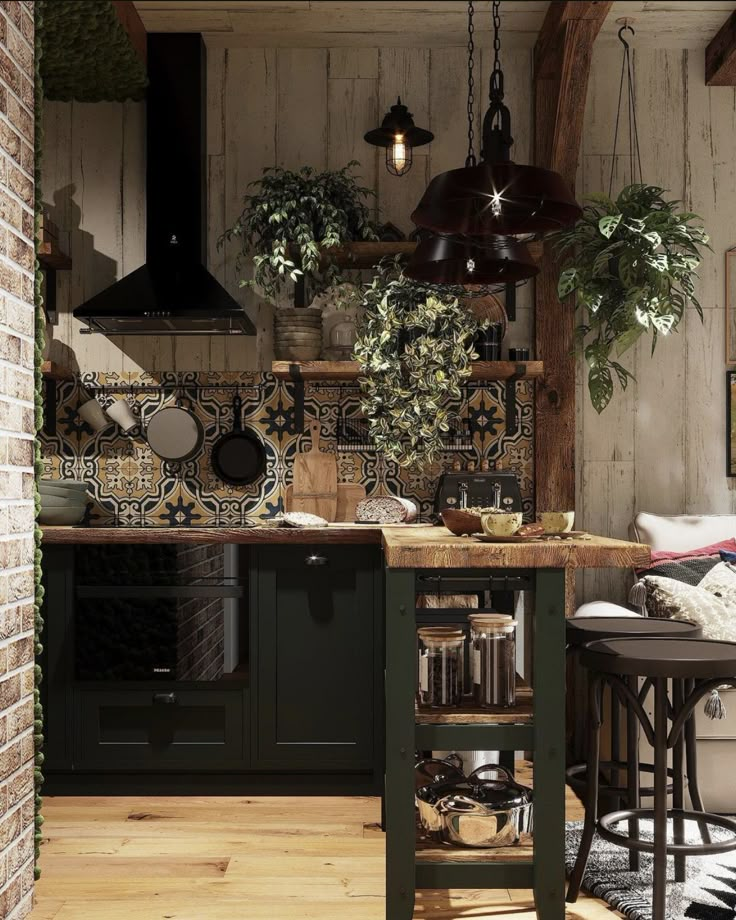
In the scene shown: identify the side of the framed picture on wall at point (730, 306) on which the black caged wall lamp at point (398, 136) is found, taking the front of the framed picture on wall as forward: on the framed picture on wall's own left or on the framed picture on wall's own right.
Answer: on the framed picture on wall's own right

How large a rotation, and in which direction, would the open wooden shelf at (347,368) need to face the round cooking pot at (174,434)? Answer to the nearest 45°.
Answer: approximately 90° to its right

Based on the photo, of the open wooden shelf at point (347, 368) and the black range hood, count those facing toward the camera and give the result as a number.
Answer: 2

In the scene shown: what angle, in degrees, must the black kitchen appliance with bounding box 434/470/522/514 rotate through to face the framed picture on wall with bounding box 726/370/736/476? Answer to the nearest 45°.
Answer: approximately 90° to its left

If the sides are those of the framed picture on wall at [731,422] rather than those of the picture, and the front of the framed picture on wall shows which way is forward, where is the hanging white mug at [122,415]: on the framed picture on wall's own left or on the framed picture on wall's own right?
on the framed picture on wall's own right

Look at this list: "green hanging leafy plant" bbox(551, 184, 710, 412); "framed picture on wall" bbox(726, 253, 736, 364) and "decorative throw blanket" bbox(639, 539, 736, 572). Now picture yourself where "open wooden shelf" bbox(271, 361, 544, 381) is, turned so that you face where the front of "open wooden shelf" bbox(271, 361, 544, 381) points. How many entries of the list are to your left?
3
